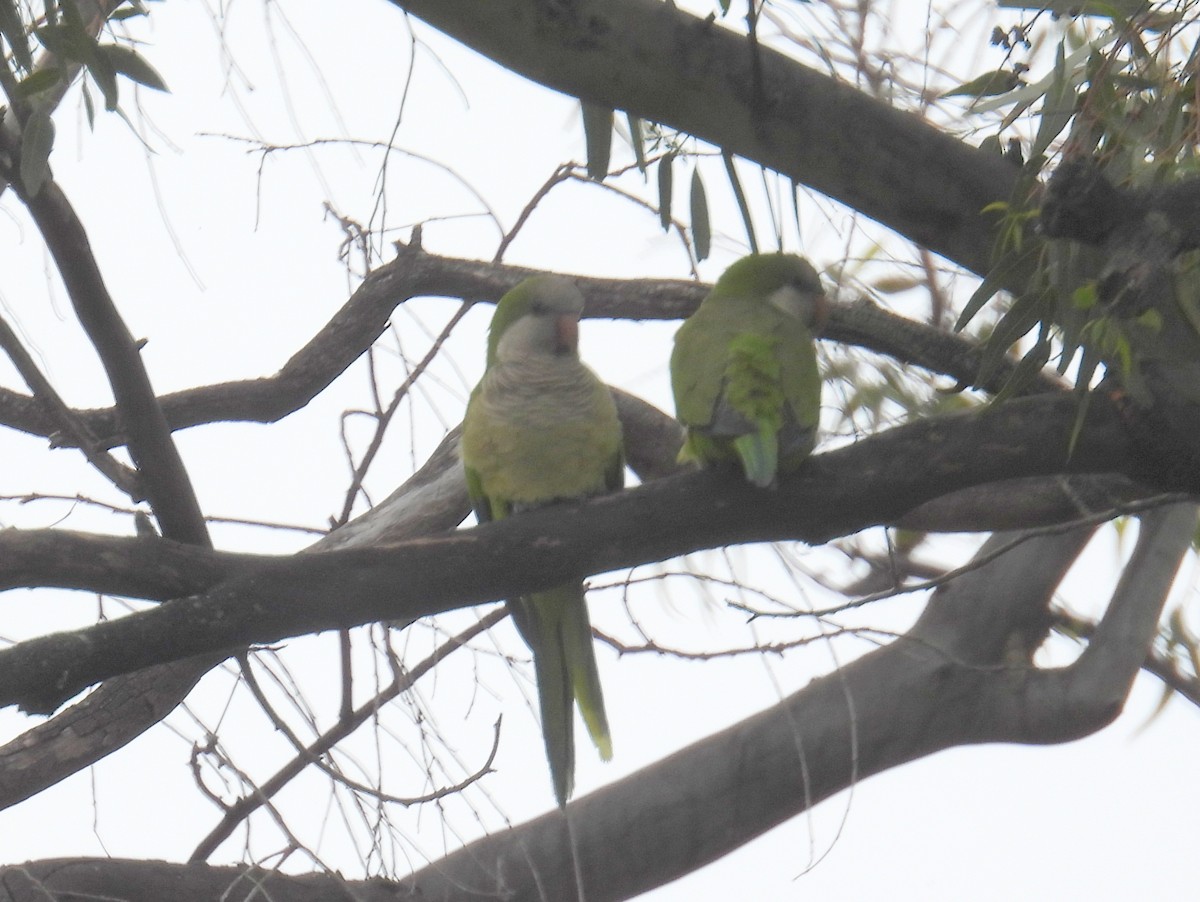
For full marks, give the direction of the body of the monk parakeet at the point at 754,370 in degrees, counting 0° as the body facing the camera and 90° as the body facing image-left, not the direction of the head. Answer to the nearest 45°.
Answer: approximately 180°

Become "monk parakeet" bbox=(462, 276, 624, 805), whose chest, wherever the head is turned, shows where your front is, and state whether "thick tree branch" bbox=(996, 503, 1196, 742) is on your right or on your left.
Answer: on your left

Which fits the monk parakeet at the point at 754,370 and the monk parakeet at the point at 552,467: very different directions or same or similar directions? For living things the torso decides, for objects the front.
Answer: very different directions

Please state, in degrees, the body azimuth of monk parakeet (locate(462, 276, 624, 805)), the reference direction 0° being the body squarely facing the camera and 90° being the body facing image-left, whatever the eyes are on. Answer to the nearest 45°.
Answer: approximately 0°

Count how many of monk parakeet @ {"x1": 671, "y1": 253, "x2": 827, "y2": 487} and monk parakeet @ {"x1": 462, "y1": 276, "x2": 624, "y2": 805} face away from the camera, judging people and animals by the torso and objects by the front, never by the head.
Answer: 1
